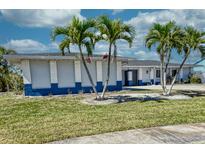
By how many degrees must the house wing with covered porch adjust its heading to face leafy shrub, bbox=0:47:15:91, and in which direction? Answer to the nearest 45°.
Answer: approximately 45° to its right

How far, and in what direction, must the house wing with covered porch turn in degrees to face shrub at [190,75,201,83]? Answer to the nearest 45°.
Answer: approximately 135° to its left

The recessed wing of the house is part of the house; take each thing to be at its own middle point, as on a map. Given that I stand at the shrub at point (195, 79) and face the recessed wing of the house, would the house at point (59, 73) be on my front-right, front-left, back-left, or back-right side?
front-left

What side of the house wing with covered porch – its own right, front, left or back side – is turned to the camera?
front

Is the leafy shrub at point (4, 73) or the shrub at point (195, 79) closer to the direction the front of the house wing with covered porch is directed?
the leafy shrub

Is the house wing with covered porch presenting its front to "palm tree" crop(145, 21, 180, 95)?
yes

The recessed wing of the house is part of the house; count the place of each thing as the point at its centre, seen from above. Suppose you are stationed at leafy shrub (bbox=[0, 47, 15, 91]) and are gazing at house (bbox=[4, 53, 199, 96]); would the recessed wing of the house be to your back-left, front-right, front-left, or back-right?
front-left
